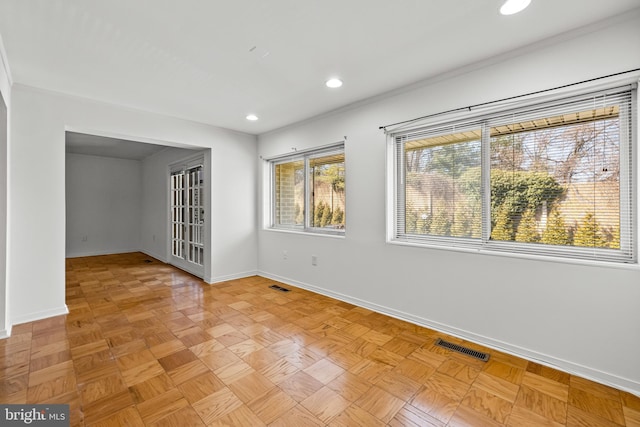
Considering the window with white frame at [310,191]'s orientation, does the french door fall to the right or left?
on its right

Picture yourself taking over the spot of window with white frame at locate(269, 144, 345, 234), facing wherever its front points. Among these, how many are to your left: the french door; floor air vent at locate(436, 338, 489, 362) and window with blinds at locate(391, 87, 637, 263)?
2

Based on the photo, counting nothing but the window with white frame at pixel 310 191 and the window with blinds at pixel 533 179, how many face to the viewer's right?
0

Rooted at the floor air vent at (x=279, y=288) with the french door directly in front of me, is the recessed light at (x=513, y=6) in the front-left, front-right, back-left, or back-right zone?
back-left

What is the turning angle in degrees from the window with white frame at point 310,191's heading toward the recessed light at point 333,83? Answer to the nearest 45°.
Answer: approximately 45° to its left

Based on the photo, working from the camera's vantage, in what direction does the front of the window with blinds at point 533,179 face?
facing the viewer and to the left of the viewer

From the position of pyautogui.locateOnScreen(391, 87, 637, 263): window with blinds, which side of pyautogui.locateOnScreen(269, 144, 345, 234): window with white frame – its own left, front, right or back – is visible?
left

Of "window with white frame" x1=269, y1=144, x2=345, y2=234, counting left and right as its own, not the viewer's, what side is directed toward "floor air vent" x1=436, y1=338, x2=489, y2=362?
left
